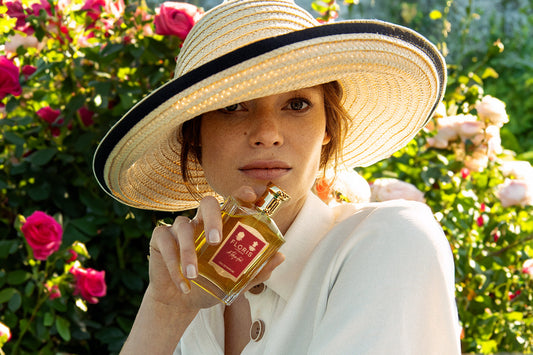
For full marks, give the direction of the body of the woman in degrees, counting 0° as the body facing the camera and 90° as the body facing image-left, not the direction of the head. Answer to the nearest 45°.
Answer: approximately 45°

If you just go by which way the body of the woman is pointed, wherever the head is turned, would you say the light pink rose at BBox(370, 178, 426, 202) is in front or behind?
behind

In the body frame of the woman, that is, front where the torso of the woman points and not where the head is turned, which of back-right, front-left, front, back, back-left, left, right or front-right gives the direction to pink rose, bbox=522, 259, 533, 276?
back

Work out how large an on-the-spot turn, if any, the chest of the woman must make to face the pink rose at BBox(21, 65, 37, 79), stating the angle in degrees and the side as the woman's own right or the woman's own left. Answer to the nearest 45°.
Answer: approximately 90° to the woman's own right

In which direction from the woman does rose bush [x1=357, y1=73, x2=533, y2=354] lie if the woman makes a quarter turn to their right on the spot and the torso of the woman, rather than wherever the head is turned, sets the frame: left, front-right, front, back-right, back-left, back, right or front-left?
right

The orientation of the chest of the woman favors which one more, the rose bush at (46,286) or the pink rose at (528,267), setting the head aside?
the rose bush

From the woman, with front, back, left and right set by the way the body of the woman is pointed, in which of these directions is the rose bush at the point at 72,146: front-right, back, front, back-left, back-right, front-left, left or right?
right

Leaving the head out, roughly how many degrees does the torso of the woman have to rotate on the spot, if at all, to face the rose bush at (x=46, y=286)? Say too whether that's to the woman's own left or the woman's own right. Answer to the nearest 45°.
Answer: approximately 90° to the woman's own right
